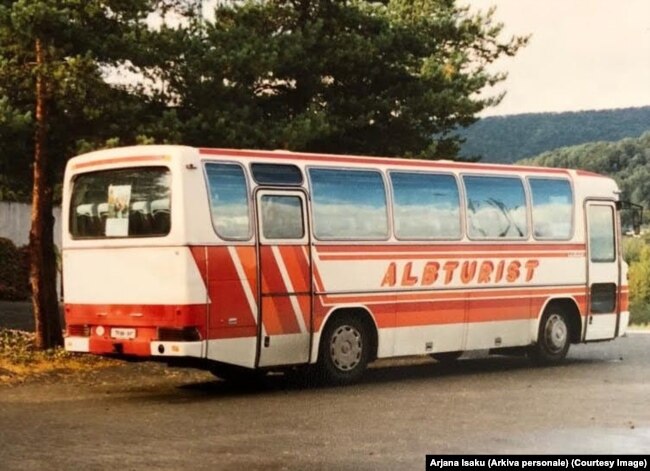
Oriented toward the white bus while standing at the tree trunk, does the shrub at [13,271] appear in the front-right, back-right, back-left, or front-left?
back-left

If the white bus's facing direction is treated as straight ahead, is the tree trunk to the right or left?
on its left

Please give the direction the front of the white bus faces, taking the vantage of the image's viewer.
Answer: facing away from the viewer and to the right of the viewer

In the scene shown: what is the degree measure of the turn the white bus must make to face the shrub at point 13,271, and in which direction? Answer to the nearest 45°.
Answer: approximately 90° to its left

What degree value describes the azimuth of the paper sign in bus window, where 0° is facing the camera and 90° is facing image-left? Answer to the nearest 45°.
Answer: approximately 0°
